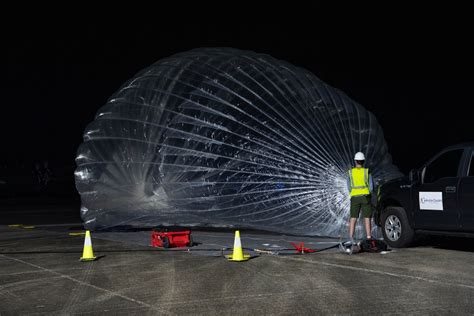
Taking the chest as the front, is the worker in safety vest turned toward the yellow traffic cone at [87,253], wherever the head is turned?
no

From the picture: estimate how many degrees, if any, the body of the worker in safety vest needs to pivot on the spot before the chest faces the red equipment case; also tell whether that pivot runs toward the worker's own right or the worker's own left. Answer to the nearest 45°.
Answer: approximately 90° to the worker's own left

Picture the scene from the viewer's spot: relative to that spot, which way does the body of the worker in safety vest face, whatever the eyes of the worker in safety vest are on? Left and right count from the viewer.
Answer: facing away from the viewer

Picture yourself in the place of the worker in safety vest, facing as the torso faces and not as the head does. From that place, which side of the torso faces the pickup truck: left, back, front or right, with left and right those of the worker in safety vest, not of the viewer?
right

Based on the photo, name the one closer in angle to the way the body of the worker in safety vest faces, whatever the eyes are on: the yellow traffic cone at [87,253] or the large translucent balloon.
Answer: the large translucent balloon

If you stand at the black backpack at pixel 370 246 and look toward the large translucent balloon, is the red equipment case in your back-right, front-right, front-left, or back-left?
front-left
